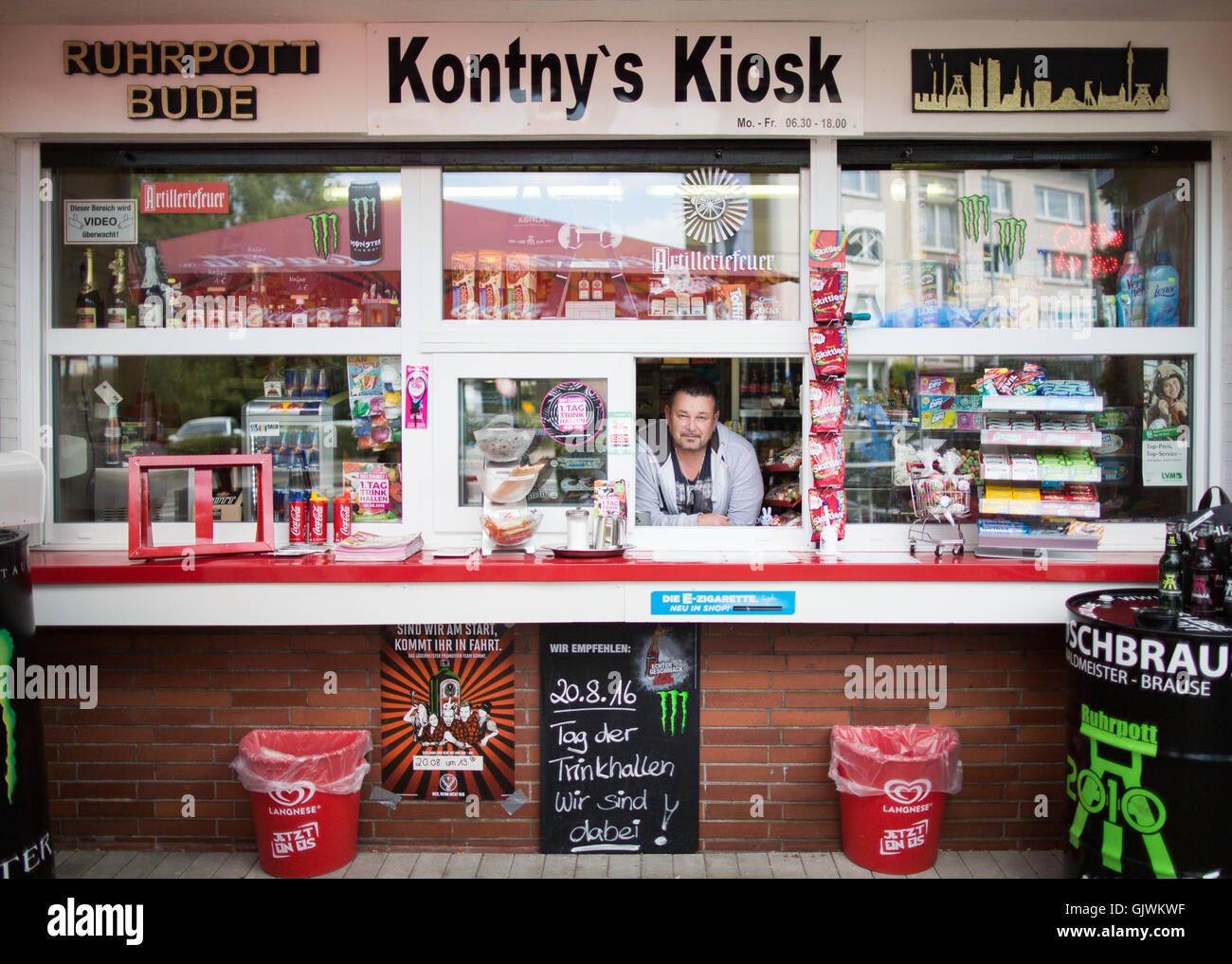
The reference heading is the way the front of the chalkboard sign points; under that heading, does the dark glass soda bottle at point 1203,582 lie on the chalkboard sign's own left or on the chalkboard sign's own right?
on the chalkboard sign's own left

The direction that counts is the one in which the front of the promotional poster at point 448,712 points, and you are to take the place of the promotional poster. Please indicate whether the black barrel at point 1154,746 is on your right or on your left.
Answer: on your left

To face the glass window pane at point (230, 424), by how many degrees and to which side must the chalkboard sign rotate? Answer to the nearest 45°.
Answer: approximately 90° to its right

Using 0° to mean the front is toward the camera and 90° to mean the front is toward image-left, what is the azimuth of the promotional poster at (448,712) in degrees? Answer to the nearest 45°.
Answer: approximately 0°

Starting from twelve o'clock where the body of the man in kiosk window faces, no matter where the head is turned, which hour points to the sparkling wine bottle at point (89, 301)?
The sparkling wine bottle is roughly at 3 o'clock from the man in kiosk window.

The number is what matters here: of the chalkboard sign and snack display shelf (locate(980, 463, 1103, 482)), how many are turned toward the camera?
2

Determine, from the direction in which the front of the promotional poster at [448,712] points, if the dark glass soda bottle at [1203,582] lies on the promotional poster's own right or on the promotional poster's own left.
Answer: on the promotional poster's own left

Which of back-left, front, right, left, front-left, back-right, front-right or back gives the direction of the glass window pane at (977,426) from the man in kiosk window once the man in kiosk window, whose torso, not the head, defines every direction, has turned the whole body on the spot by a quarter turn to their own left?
front

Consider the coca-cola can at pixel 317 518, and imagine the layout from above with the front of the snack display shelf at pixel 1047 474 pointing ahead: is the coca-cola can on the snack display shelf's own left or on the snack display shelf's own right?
on the snack display shelf's own right
